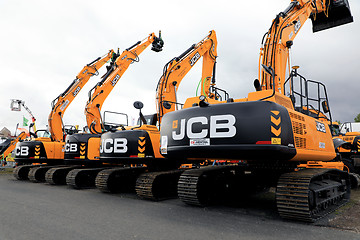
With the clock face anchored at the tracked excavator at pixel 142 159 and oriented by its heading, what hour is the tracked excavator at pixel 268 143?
the tracked excavator at pixel 268 143 is roughly at 3 o'clock from the tracked excavator at pixel 142 159.

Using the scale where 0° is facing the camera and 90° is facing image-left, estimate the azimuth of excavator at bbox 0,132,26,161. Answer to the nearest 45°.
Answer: approximately 225°

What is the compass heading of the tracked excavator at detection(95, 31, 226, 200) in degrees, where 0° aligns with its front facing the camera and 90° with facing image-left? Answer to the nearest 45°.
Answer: approximately 225°

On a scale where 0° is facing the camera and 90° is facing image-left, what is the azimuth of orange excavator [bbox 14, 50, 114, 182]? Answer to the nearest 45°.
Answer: approximately 225°

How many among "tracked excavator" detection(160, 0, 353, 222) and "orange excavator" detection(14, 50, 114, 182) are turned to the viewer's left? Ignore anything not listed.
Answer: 0

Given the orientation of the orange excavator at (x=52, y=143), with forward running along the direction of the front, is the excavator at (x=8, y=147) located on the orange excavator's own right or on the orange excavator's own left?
on the orange excavator's own left

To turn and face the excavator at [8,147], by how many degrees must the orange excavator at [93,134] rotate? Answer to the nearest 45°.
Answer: approximately 90° to its left

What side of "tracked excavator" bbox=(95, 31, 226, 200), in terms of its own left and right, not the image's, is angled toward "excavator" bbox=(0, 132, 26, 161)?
left

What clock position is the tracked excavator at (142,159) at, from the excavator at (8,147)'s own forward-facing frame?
The tracked excavator is roughly at 4 o'clock from the excavator.

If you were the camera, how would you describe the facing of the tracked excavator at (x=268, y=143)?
facing away from the viewer and to the right of the viewer

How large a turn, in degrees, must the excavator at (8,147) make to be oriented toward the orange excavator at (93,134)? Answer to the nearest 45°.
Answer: approximately 135° to its right

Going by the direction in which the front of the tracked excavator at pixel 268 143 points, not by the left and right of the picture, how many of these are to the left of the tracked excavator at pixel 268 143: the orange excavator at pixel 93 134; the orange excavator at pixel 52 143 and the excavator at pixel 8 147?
3
